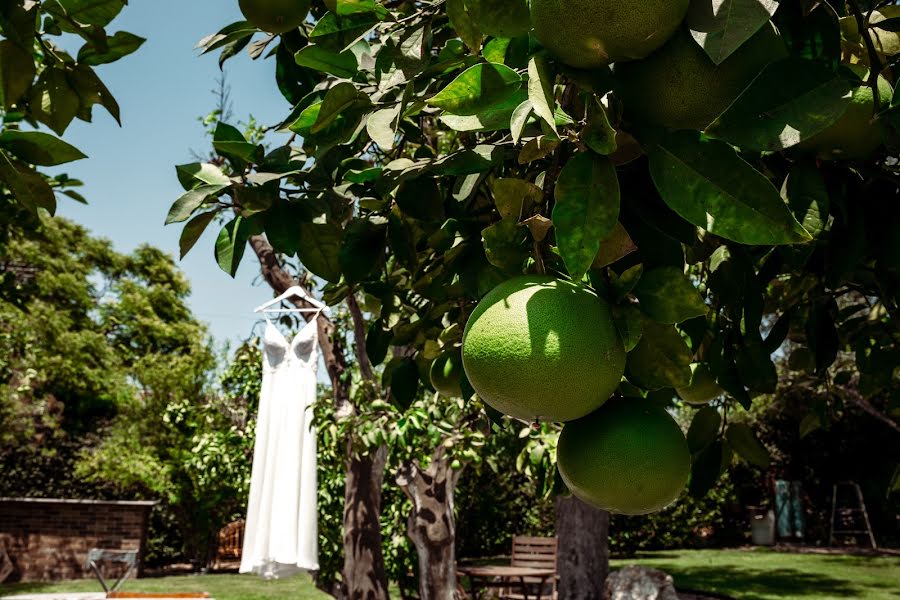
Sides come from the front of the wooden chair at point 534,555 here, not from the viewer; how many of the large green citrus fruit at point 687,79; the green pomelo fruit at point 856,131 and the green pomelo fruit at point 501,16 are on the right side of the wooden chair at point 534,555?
0

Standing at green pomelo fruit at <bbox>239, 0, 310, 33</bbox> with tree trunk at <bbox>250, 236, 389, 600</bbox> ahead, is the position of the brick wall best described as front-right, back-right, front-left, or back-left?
front-left

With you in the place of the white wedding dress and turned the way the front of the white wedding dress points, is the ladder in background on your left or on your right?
on your left

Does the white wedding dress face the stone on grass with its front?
no

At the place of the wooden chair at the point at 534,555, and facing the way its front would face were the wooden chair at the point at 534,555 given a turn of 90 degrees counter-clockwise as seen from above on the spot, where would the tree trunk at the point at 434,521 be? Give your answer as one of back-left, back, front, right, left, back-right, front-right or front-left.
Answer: front-right

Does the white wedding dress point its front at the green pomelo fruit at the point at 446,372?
yes

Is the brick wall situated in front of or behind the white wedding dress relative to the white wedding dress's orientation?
behind

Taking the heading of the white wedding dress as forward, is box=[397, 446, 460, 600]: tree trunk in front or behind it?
in front

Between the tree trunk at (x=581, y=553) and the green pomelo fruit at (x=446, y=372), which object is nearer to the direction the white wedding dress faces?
the green pomelo fruit

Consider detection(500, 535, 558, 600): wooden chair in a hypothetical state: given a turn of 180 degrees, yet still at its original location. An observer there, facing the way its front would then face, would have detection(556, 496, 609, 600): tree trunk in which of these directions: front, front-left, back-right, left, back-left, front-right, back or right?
back-right

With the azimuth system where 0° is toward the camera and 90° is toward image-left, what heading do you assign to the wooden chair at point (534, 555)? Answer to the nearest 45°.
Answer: approximately 45°

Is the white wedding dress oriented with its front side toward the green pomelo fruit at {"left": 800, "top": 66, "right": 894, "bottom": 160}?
yes

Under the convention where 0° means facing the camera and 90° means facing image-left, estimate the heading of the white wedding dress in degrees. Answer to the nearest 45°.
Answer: approximately 0°
